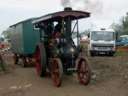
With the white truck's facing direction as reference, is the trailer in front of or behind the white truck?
in front

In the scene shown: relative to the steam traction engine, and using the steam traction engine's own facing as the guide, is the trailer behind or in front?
behind

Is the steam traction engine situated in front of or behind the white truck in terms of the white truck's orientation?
in front

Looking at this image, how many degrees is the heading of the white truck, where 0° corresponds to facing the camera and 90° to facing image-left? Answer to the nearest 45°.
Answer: approximately 0°

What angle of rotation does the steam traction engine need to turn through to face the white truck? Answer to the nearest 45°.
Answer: approximately 135° to its left

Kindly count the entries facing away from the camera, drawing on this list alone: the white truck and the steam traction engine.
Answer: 0

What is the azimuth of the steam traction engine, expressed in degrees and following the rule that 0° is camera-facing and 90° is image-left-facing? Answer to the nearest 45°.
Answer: approximately 315°
